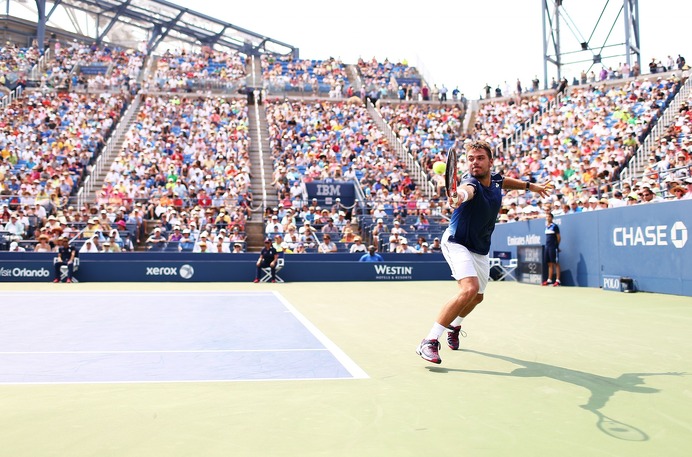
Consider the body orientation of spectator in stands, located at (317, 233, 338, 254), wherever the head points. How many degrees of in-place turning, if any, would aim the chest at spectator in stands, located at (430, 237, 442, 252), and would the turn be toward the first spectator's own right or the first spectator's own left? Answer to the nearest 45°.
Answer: approximately 90° to the first spectator's own left

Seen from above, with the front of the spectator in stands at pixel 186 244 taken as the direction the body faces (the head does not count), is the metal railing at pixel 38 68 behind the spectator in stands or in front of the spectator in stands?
behind

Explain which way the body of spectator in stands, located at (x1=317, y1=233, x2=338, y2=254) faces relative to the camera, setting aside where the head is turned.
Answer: toward the camera

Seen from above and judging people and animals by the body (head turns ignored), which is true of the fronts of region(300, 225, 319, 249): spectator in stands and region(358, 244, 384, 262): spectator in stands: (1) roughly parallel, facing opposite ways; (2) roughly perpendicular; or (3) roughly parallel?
roughly parallel

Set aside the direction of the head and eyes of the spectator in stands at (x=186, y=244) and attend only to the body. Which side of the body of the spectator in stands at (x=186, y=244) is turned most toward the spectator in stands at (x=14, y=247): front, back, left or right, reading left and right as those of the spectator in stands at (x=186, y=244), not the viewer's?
right

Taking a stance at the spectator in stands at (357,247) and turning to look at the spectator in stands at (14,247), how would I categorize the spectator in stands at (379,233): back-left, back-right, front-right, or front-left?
back-right

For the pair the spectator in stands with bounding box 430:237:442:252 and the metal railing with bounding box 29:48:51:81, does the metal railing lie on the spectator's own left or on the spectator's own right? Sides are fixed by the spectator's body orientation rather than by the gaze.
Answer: on the spectator's own right

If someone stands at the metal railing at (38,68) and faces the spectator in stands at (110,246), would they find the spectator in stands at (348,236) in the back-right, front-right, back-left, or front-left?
front-left

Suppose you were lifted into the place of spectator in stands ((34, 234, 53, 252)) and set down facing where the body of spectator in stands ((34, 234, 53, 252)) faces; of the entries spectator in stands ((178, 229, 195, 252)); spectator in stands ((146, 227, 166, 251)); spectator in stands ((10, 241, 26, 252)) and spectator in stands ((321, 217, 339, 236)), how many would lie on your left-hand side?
3

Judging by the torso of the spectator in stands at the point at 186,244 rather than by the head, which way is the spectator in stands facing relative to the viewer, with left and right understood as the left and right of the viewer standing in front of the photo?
facing the viewer

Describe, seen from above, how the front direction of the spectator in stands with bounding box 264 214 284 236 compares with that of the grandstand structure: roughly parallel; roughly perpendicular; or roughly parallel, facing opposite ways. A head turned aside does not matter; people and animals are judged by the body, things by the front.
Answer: roughly parallel

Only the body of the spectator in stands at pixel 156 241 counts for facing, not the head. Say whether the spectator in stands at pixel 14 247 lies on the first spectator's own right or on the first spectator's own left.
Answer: on the first spectator's own right

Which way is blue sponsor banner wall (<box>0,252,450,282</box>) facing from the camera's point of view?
toward the camera

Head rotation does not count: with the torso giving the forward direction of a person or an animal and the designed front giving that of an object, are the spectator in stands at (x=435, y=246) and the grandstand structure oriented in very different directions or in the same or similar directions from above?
same or similar directions

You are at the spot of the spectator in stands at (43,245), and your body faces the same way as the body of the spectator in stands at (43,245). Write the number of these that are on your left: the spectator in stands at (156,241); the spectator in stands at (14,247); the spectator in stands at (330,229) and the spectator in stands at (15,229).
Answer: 2

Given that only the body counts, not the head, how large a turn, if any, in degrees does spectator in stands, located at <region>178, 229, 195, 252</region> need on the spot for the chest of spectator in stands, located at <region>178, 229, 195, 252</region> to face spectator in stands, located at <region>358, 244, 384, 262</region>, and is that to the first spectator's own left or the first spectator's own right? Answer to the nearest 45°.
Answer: approximately 90° to the first spectator's own left

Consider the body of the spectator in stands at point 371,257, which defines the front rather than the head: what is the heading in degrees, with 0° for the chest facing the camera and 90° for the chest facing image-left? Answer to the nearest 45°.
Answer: approximately 0°
